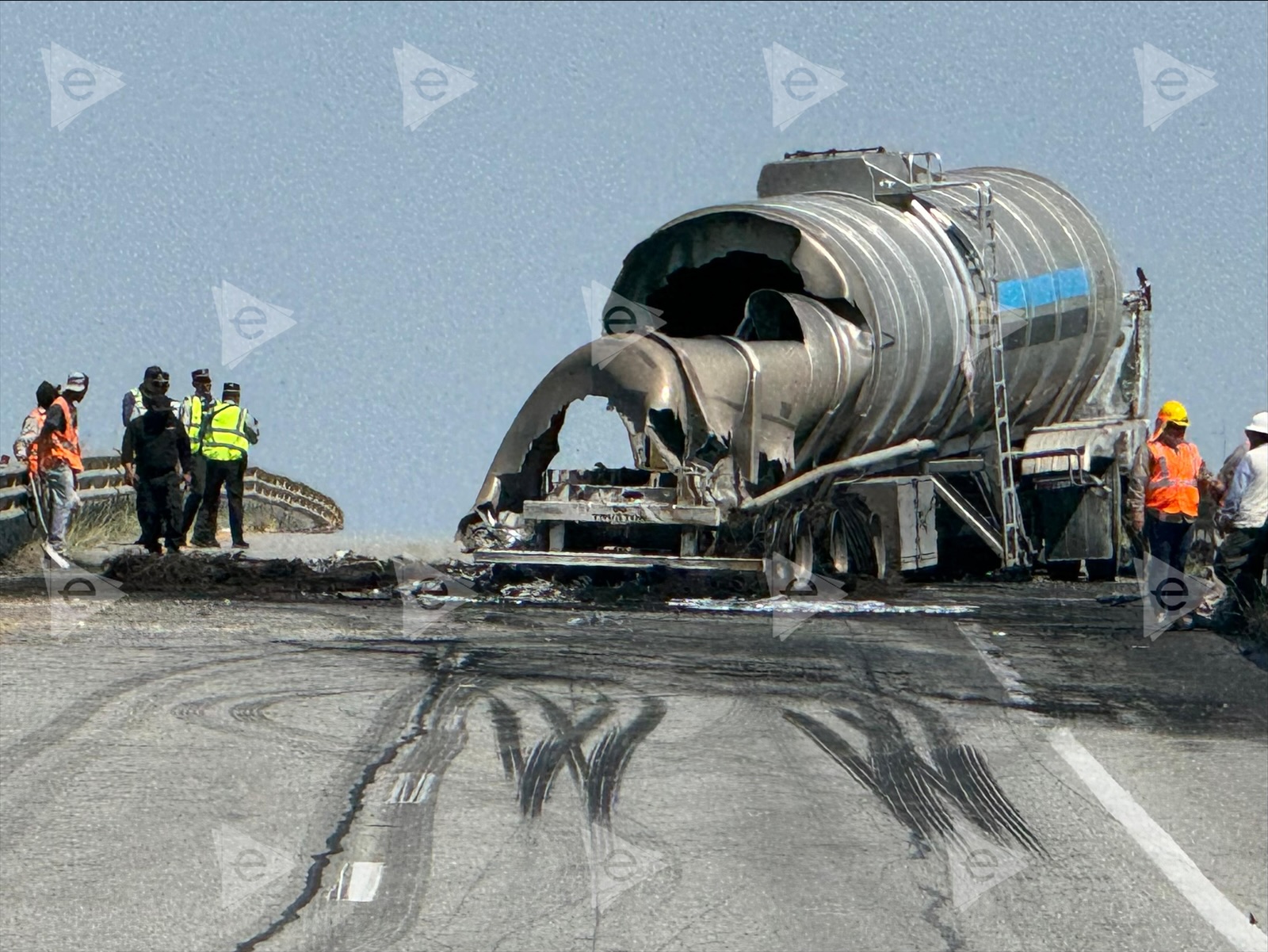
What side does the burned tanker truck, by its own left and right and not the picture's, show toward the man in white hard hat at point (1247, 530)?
right

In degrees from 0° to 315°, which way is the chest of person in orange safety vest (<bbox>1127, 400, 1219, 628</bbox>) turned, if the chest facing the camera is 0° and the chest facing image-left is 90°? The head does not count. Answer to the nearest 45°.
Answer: approximately 315°

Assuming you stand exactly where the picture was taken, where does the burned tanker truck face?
facing away from the viewer and to the right of the viewer

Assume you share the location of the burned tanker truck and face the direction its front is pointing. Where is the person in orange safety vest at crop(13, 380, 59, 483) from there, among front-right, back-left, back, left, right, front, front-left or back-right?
back-left

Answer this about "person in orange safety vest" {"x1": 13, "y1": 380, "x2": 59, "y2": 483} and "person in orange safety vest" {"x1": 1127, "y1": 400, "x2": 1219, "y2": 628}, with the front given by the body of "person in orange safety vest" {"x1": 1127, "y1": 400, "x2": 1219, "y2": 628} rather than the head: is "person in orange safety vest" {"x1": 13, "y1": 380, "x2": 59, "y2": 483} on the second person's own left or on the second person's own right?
on the second person's own right
